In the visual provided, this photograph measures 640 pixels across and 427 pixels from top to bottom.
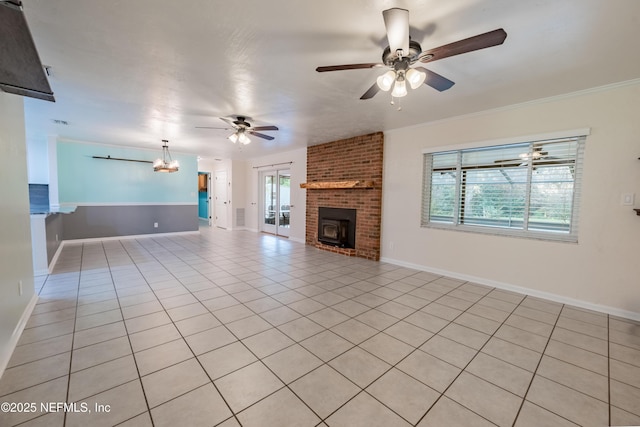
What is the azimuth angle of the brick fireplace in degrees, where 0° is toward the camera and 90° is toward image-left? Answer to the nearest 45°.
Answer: approximately 45°

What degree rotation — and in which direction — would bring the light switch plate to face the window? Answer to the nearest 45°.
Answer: approximately 90° to its right

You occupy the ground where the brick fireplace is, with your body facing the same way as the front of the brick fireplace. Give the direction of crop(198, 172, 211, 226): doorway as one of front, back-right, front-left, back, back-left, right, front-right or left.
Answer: right

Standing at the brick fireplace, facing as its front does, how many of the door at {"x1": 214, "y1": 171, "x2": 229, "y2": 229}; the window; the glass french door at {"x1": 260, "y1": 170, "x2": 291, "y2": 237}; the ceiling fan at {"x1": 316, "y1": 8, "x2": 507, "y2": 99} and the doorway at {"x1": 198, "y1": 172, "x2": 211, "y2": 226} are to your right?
3

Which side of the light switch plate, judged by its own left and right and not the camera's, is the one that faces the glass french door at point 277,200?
right

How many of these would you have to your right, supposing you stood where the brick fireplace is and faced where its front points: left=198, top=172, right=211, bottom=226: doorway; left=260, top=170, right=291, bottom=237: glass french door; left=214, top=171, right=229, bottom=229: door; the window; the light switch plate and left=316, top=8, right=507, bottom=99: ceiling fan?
3

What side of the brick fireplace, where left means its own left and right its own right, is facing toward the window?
left

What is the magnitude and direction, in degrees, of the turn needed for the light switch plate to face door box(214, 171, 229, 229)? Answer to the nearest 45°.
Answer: approximately 90° to its right

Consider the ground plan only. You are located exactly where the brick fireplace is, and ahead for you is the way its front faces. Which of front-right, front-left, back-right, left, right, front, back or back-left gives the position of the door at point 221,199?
right

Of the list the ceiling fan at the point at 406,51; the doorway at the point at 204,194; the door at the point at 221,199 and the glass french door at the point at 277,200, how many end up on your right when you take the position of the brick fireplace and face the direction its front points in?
3

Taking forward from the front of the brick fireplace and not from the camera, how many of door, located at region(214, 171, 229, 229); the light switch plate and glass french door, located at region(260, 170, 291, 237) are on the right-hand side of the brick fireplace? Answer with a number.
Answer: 2
